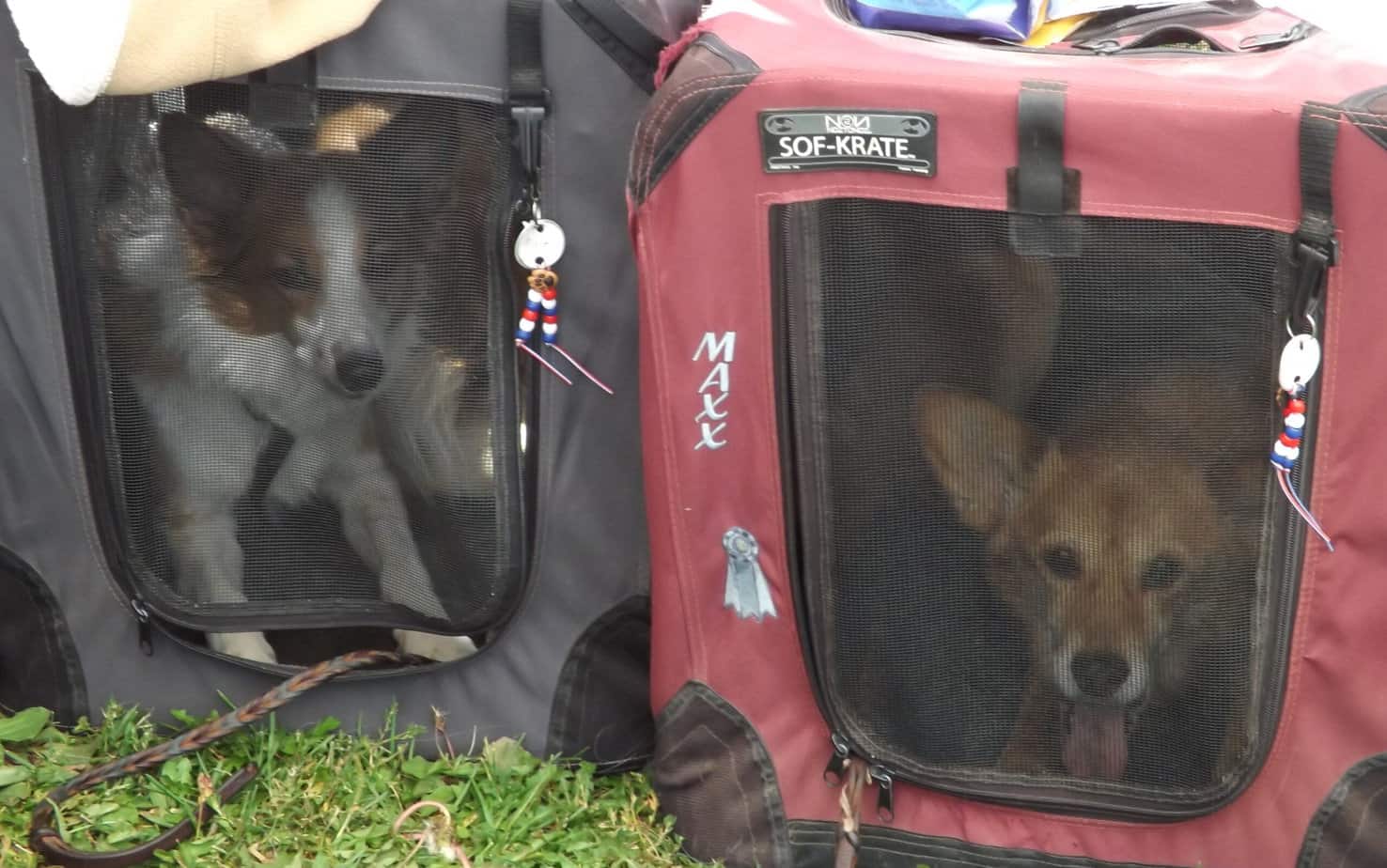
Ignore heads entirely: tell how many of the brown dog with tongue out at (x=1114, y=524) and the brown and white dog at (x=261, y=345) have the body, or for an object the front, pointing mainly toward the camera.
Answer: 2

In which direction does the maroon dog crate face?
toward the camera

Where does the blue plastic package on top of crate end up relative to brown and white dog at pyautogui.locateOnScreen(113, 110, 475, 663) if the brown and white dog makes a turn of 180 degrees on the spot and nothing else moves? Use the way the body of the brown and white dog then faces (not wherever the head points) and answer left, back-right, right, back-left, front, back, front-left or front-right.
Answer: right

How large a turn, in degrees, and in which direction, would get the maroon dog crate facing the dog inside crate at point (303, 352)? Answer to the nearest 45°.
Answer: approximately 90° to its right

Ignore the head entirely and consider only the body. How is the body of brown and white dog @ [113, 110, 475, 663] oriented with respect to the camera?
toward the camera

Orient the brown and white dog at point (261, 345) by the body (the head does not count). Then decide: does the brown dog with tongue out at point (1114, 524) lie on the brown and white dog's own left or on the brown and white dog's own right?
on the brown and white dog's own left

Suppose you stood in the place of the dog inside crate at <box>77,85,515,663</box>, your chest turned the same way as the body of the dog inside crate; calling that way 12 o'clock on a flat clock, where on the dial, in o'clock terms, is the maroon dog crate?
The maroon dog crate is roughly at 10 o'clock from the dog inside crate.

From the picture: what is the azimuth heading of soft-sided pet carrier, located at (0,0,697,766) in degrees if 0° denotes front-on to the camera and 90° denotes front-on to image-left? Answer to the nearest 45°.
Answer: approximately 0°

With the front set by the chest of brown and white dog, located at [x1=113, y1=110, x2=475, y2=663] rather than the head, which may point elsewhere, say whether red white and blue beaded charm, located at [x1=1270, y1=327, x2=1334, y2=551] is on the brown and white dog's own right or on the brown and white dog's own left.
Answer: on the brown and white dog's own left

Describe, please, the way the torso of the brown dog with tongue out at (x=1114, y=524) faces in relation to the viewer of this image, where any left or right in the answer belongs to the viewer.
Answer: facing the viewer
